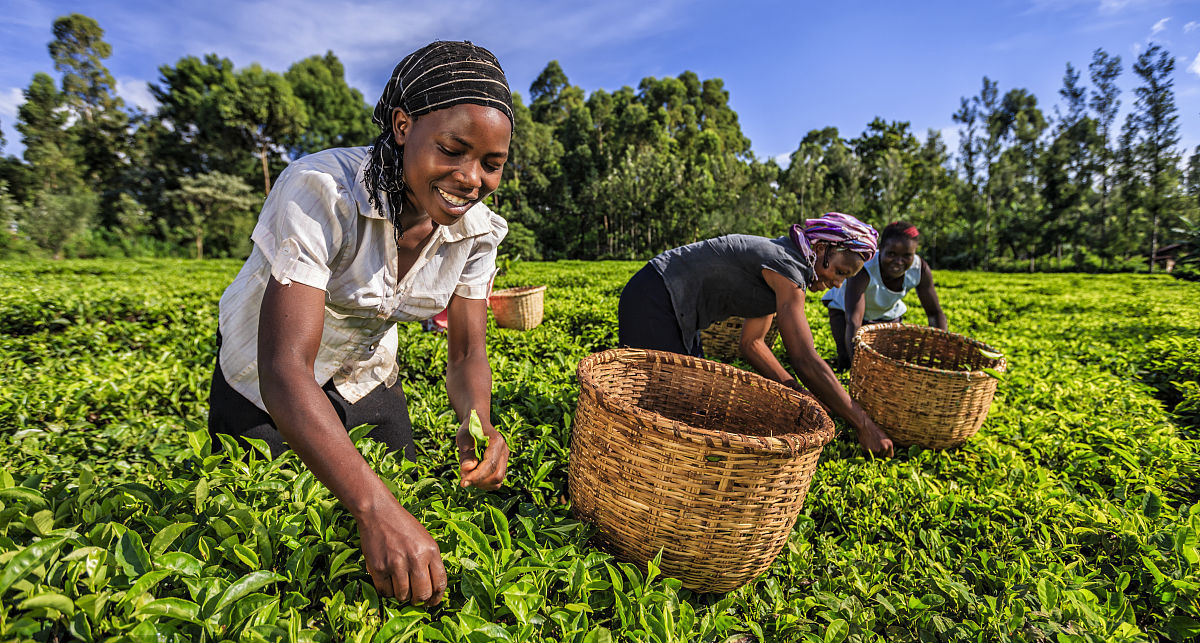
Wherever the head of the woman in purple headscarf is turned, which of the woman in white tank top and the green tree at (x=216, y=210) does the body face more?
the woman in white tank top

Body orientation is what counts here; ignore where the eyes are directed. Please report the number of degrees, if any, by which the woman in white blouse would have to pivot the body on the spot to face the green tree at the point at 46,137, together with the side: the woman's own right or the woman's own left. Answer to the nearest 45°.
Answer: approximately 135° to the woman's own left

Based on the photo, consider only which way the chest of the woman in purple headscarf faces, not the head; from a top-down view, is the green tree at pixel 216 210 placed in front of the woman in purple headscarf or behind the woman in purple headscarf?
behind

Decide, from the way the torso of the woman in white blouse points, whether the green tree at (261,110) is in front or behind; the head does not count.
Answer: behind

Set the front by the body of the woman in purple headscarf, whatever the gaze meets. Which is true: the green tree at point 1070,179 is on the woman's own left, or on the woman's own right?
on the woman's own left

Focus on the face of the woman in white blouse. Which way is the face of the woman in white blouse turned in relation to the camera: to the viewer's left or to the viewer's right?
to the viewer's right

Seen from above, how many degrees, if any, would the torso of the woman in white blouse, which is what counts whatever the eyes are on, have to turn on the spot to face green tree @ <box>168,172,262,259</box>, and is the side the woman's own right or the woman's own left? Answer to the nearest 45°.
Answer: approximately 135° to the woman's own left

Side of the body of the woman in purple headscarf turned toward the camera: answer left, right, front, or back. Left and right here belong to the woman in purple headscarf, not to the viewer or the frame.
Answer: right

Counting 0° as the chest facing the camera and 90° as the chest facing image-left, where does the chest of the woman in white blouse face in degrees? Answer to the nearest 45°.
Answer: approximately 315°

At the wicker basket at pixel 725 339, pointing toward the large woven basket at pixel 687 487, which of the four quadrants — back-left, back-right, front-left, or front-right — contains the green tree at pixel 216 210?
back-right
